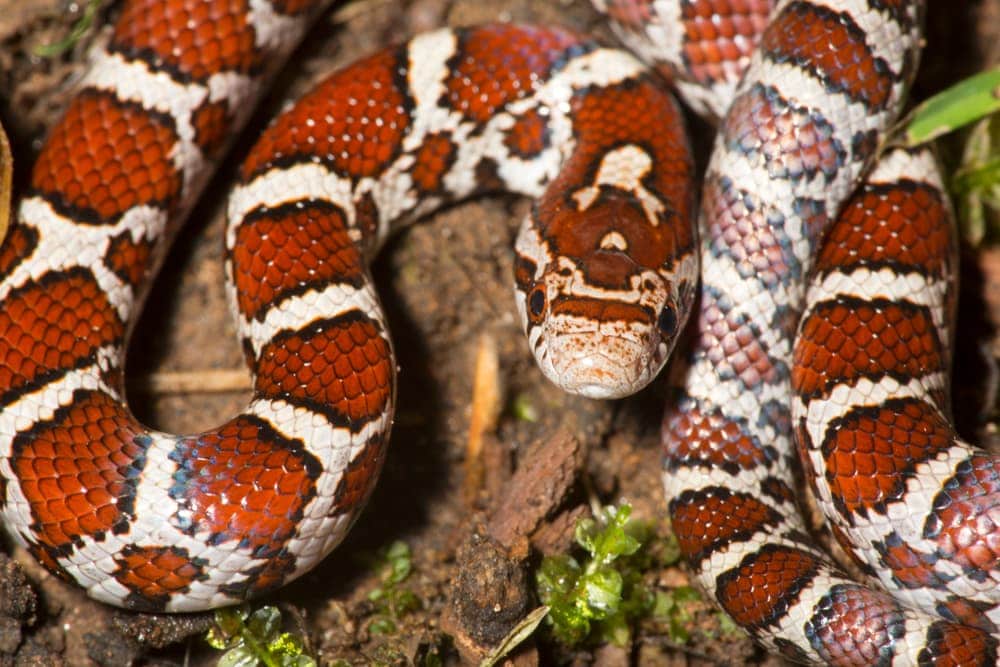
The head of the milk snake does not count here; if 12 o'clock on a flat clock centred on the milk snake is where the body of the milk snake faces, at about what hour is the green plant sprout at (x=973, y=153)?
The green plant sprout is roughly at 8 o'clock from the milk snake.

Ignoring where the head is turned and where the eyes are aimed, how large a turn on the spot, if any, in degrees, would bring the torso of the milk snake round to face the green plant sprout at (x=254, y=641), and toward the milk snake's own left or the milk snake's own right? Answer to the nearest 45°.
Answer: approximately 45° to the milk snake's own right

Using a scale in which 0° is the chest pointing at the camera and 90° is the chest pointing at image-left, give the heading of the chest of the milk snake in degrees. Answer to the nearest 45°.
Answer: approximately 0°
